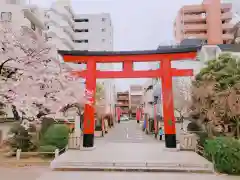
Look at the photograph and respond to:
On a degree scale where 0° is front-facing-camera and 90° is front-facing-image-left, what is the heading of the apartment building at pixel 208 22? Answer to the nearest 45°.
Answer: approximately 0°

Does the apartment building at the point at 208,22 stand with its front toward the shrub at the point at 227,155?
yes

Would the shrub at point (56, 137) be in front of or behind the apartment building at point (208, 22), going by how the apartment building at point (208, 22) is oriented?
in front

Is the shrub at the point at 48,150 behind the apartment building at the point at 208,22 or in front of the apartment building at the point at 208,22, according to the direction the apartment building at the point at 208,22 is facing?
in front

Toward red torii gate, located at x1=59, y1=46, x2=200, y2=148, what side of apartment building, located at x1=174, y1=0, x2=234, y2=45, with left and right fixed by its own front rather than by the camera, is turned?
front

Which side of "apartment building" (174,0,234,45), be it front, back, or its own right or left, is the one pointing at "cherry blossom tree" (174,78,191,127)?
front

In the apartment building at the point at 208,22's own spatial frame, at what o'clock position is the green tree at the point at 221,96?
The green tree is roughly at 12 o'clock from the apartment building.

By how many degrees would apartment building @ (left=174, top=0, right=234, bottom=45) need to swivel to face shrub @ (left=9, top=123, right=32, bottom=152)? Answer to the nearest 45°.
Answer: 0° — it already faces it
